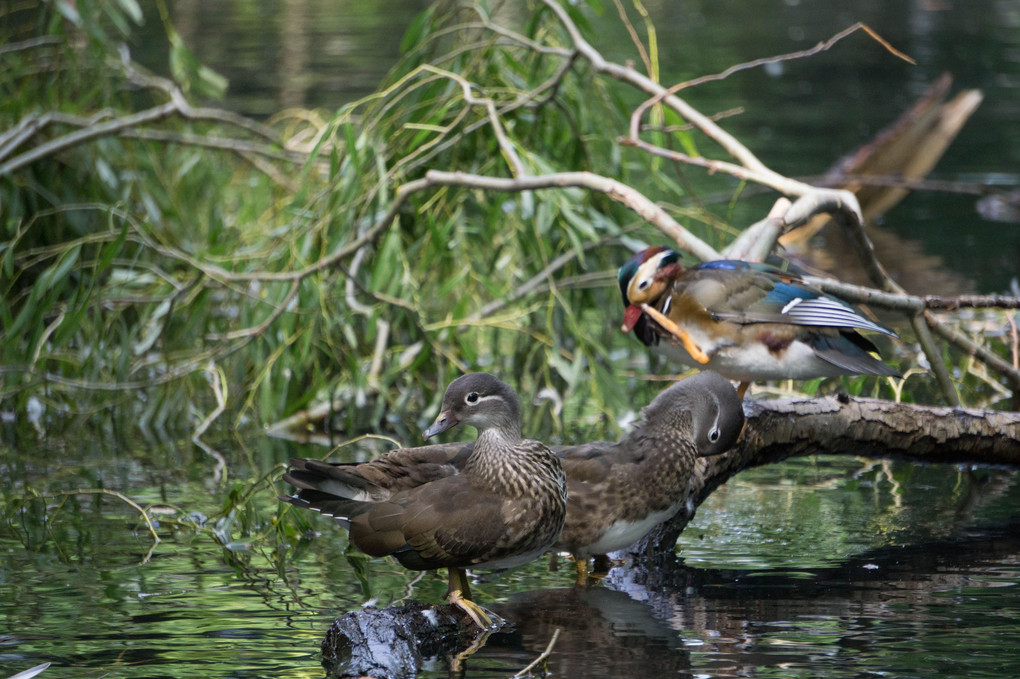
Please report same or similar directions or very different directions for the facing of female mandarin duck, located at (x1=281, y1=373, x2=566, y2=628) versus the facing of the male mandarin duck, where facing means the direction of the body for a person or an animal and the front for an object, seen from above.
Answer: very different directions

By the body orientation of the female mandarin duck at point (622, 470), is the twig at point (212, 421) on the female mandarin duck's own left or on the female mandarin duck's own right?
on the female mandarin duck's own left

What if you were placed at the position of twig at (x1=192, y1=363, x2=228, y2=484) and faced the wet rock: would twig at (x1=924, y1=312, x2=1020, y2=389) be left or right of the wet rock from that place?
left

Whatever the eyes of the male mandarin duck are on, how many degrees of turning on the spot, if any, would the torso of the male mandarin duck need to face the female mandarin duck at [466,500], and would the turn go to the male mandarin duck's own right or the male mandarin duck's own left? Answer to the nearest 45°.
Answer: approximately 45° to the male mandarin duck's own left

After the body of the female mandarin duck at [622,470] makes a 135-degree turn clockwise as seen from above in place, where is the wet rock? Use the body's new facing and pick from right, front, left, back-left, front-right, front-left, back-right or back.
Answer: front

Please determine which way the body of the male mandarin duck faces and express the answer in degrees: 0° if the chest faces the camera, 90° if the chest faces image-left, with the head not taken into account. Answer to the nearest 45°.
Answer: approximately 90°

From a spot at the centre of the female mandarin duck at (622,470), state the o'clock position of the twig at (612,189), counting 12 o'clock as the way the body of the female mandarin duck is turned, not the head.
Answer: The twig is roughly at 9 o'clock from the female mandarin duck.

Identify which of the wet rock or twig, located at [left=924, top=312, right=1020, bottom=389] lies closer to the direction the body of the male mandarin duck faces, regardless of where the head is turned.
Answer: the wet rock

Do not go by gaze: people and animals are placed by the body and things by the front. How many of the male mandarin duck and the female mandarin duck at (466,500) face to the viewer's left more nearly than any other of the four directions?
1

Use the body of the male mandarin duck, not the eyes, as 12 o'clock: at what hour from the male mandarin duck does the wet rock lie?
The wet rock is roughly at 10 o'clock from the male mandarin duck.

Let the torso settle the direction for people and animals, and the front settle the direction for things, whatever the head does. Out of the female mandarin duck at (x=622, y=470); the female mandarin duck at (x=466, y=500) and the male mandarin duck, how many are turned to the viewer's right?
2

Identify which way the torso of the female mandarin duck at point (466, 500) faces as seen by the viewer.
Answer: to the viewer's right

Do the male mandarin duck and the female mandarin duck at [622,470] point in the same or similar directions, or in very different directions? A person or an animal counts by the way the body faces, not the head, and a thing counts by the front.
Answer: very different directions
